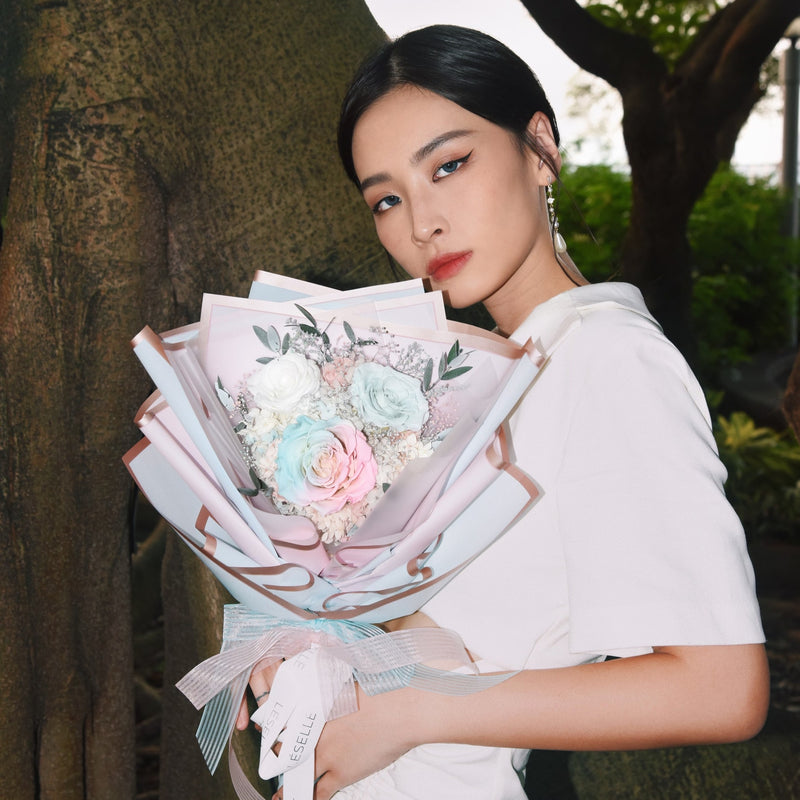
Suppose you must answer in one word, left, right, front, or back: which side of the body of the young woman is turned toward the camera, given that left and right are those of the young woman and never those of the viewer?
left

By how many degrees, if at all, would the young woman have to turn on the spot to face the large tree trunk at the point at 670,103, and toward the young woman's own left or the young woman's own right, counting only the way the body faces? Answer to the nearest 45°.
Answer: approximately 90° to the young woman's own right
